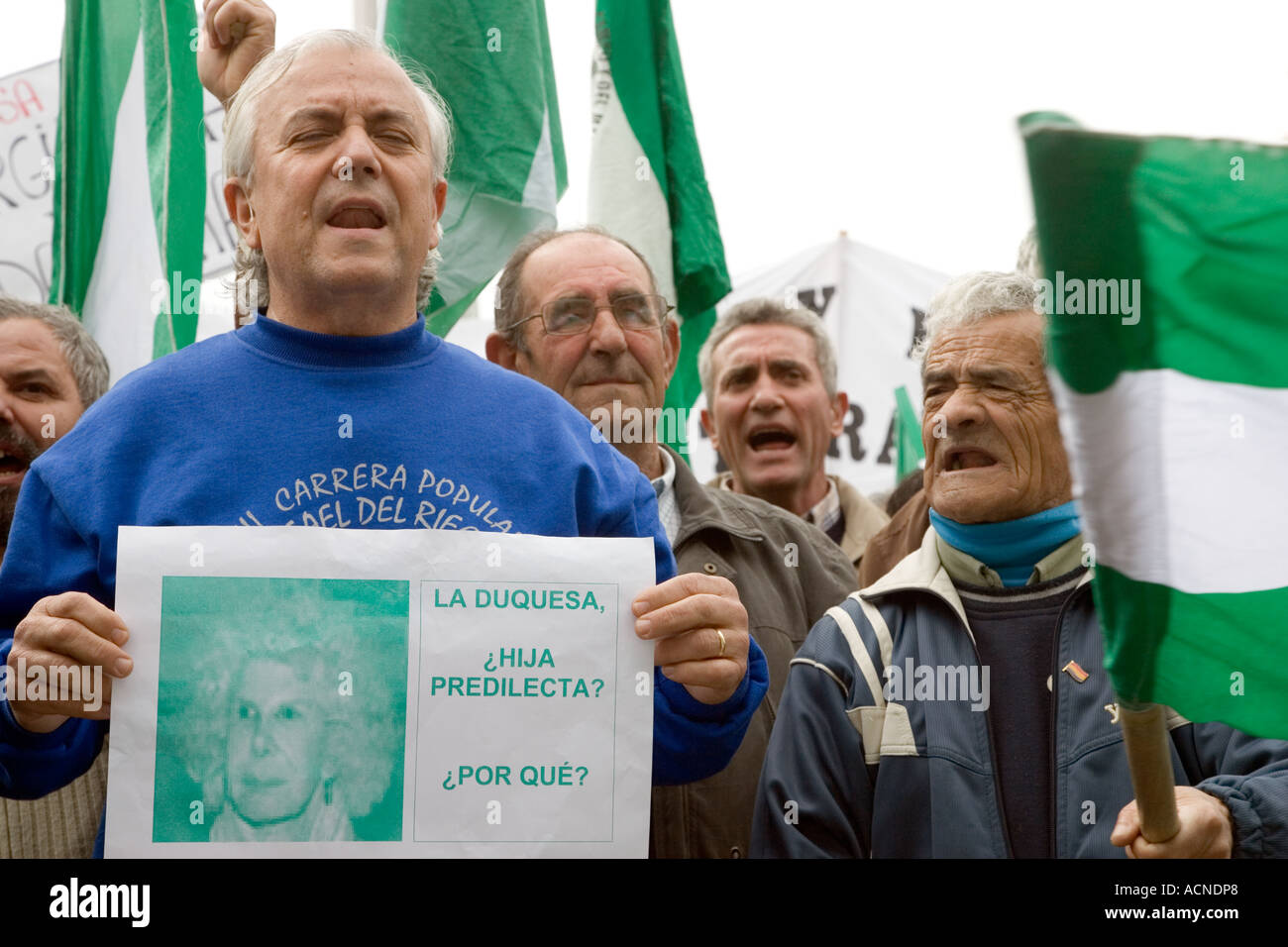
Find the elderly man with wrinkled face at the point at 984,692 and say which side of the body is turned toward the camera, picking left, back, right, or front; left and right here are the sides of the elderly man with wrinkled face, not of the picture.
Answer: front

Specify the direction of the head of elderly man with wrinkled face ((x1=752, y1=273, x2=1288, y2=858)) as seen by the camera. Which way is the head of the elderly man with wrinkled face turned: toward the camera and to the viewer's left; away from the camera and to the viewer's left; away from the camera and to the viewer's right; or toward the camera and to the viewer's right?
toward the camera and to the viewer's left

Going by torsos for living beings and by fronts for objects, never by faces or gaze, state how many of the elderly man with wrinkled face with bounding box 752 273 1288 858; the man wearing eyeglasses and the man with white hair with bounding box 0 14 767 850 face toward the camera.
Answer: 3

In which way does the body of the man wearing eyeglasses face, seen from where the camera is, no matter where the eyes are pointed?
toward the camera

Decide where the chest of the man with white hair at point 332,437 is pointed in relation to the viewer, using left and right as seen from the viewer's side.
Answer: facing the viewer

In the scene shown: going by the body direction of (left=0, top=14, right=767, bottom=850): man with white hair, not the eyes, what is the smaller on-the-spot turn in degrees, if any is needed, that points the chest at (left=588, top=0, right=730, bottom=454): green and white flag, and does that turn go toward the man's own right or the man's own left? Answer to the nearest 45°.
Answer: approximately 180°

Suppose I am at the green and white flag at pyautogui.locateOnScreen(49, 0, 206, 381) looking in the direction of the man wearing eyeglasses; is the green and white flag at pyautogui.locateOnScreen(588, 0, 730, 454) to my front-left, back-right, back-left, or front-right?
front-left
